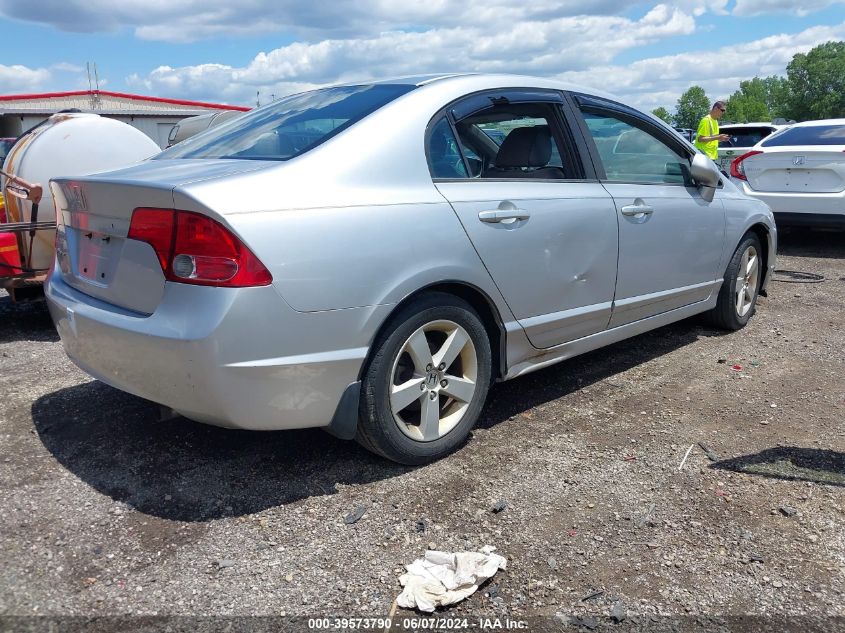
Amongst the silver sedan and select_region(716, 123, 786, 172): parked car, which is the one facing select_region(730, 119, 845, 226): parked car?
the silver sedan

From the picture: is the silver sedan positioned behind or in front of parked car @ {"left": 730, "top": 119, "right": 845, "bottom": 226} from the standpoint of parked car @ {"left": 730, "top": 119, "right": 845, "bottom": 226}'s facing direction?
behind

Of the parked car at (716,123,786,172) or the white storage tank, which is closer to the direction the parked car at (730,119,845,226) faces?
the parked car

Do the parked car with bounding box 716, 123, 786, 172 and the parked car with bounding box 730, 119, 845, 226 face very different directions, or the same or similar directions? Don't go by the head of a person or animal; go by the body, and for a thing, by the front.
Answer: same or similar directions

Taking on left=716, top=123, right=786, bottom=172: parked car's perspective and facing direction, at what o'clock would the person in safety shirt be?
The person in safety shirt is roughly at 6 o'clock from the parked car.

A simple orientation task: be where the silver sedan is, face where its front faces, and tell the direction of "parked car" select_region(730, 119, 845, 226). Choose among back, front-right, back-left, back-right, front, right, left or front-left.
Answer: front

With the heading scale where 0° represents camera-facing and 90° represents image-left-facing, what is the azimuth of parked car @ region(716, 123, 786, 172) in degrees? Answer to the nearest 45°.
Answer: approximately 180°

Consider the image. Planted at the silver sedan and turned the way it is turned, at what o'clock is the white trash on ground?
The white trash on ground is roughly at 4 o'clock from the silver sedan.

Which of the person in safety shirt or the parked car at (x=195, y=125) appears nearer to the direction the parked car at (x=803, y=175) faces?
the person in safety shirt

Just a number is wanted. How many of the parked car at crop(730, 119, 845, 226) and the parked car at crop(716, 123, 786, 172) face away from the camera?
2

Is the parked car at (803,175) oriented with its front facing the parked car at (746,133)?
yes

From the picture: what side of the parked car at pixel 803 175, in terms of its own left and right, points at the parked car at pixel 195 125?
left

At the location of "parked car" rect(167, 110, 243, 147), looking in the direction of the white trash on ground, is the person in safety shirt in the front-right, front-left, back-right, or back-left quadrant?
front-left

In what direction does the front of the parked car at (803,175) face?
away from the camera
